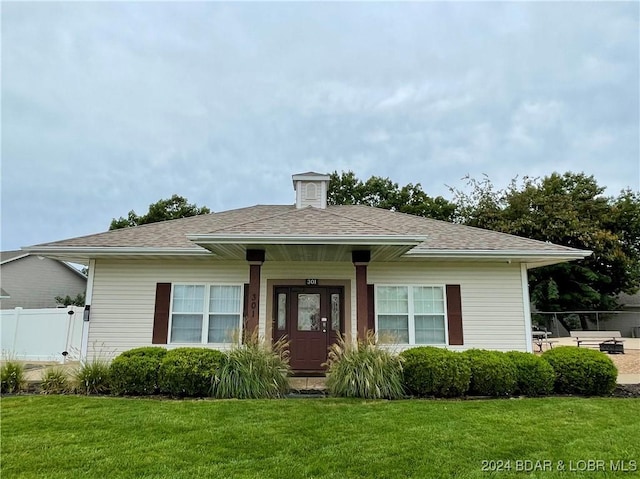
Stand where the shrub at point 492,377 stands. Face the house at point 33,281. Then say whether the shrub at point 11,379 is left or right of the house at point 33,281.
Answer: left

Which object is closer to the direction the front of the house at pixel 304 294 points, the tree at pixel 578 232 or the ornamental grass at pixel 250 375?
the ornamental grass

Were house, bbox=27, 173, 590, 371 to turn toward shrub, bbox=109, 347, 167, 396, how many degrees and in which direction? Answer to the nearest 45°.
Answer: approximately 45° to its right

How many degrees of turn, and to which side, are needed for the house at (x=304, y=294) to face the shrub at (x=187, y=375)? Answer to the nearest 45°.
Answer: approximately 45° to its right

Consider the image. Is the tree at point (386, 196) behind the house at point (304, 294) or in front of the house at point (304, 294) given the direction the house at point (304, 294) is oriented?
behind

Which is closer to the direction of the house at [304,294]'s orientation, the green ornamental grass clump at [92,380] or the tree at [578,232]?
the green ornamental grass clump

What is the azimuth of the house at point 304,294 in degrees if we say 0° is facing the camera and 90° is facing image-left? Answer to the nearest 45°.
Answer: approximately 0°
